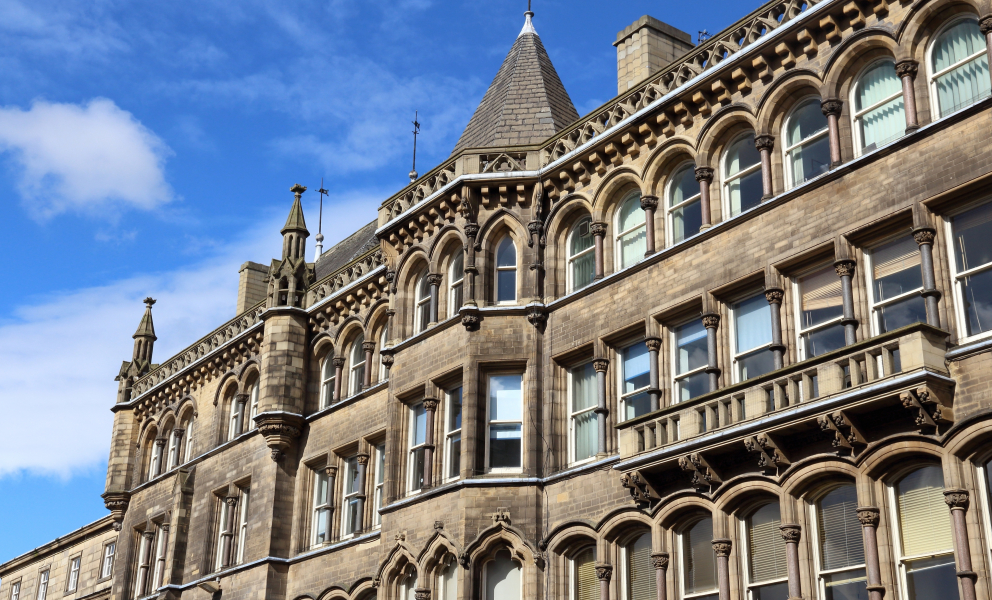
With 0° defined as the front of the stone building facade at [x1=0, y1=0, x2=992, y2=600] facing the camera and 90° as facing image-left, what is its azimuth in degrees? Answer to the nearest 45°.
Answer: approximately 45°
